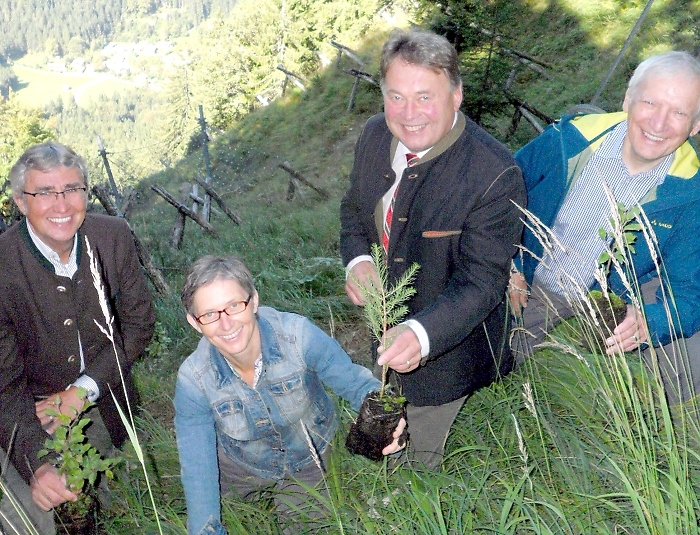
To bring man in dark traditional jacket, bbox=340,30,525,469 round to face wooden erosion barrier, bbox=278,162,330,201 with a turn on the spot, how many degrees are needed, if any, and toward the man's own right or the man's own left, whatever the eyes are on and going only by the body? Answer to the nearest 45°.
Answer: approximately 135° to the man's own right

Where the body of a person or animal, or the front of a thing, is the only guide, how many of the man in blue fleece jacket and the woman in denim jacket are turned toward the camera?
2

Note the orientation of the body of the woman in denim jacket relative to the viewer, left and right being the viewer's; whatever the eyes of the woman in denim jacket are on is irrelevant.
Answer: facing the viewer

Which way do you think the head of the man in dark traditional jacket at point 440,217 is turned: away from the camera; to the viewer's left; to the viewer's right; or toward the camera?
toward the camera

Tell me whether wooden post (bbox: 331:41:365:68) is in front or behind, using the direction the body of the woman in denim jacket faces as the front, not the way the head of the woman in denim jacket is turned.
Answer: behind

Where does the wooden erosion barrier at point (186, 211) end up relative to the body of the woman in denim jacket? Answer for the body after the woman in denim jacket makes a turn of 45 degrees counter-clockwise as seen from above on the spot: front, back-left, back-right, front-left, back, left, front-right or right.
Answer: back-left

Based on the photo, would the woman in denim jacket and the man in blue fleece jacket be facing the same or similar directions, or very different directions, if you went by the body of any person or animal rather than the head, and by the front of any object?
same or similar directions

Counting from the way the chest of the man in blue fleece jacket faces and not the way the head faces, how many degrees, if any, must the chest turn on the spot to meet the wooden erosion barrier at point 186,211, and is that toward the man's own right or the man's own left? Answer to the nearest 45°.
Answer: approximately 135° to the man's own right

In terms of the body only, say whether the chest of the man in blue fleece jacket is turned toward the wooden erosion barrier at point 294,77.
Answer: no

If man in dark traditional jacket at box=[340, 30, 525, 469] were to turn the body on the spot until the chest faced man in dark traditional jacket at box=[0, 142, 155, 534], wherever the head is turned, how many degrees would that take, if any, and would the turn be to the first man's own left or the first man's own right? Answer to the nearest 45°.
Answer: approximately 45° to the first man's own right

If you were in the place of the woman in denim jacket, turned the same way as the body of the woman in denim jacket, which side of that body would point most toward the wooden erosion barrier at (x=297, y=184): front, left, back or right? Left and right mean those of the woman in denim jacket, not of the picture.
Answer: back

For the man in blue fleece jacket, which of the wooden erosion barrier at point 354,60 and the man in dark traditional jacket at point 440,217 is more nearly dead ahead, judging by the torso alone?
the man in dark traditional jacket

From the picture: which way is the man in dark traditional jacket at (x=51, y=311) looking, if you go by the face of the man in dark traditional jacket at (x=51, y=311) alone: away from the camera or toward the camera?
toward the camera

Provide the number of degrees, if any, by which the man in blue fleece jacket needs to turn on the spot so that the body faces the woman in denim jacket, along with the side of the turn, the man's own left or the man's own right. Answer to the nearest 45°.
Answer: approximately 45° to the man's own right

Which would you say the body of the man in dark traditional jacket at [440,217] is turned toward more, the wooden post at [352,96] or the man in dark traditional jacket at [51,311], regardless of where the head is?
the man in dark traditional jacket

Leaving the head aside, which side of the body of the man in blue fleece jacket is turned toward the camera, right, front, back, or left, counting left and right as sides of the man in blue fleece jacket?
front
